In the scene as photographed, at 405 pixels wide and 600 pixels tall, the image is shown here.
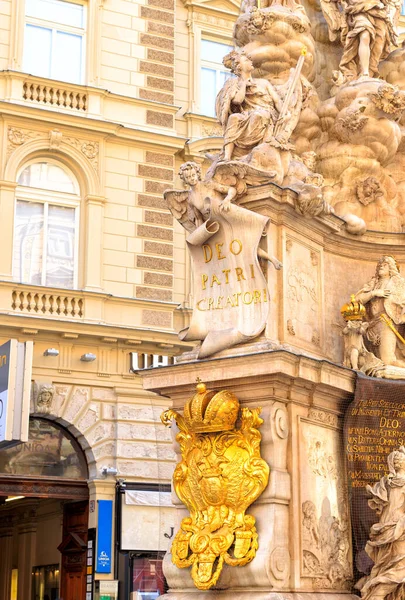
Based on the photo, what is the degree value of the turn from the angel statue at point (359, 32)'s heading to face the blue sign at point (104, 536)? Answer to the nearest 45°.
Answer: approximately 135° to its right

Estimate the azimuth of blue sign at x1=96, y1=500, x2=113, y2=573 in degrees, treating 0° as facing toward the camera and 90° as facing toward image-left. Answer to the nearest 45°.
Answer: approximately 0°

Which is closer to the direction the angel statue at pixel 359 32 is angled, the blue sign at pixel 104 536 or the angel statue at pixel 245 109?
the angel statue

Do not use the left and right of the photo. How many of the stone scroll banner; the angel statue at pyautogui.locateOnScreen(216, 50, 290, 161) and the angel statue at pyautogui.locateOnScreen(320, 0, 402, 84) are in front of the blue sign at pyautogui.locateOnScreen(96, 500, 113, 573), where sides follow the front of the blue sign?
3
